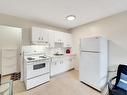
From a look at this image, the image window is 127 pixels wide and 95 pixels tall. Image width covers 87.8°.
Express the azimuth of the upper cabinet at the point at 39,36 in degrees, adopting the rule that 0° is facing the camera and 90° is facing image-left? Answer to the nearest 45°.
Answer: approximately 315°

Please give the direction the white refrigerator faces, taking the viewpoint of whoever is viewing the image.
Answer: facing the viewer and to the left of the viewer

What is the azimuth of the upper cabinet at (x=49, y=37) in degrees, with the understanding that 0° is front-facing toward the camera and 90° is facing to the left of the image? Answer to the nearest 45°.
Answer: approximately 315°

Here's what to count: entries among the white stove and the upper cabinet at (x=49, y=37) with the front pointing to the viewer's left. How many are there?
0

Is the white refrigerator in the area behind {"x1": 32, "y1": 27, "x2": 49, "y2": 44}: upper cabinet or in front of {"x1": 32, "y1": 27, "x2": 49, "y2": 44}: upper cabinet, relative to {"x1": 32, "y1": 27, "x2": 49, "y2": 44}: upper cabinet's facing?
in front

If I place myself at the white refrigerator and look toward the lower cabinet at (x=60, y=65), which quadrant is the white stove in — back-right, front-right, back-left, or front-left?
front-left

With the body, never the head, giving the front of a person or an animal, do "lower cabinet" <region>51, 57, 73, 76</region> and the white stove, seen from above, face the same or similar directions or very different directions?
same or similar directions

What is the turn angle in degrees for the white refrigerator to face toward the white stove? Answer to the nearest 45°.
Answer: approximately 45° to its right

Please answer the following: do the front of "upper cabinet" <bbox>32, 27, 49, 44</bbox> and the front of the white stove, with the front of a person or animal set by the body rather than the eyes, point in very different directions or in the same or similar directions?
same or similar directions

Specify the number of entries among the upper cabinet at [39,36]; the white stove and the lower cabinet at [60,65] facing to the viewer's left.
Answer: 0
